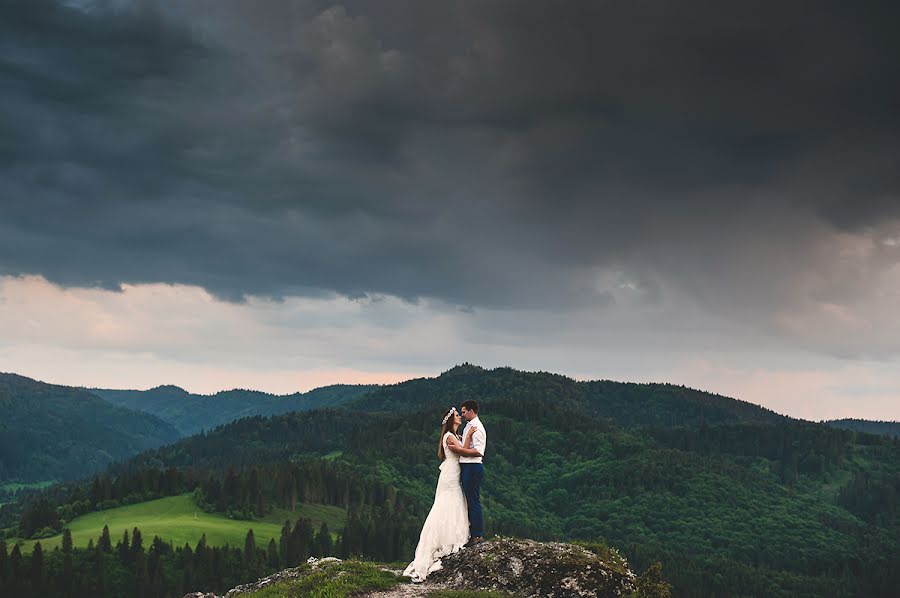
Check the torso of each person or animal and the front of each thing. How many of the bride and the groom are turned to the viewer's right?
1

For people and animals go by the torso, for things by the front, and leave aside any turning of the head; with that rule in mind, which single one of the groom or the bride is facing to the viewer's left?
the groom

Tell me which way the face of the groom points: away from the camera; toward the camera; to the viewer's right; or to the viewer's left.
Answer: to the viewer's left

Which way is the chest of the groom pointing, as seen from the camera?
to the viewer's left

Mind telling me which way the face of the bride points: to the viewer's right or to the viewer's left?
to the viewer's right

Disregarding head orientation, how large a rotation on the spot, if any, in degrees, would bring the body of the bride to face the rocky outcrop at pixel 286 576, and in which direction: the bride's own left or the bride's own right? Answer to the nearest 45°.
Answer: approximately 135° to the bride's own left

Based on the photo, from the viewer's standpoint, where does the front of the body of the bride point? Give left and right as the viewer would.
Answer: facing to the right of the viewer

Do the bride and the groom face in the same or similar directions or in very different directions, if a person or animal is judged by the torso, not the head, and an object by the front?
very different directions

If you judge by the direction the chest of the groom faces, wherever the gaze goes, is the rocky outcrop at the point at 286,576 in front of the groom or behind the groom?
in front
